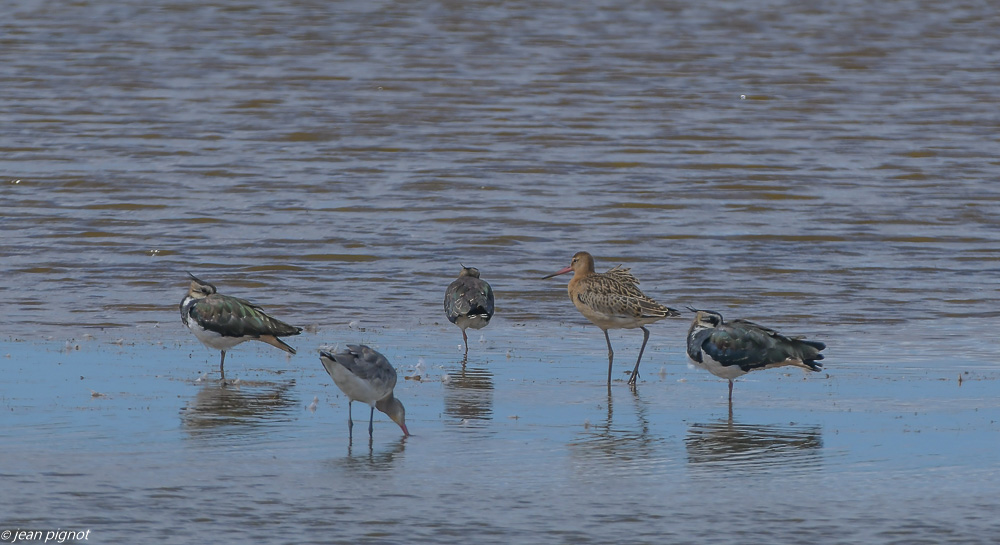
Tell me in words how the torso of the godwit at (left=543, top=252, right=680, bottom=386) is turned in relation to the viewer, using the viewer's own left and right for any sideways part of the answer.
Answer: facing to the left of the viewer

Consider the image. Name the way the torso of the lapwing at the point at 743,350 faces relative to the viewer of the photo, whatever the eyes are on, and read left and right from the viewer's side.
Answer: facing to the left of the viewer

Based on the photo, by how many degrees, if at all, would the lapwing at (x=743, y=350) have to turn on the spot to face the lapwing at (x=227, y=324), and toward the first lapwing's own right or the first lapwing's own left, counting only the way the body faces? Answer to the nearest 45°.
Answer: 0° — it already faces it

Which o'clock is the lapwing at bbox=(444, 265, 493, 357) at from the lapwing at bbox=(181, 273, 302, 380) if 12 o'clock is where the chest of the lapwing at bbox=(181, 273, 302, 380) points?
the lapwing at bbox=(444, 265, 493, 357) is roughly at 5 o'clock from the lapwing at bbox=(181, 273, 302, 380).

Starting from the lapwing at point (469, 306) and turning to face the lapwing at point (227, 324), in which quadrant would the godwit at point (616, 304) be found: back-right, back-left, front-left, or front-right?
back-left

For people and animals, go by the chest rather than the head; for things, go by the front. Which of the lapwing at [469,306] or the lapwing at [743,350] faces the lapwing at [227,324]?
the lapwing at [743,350]

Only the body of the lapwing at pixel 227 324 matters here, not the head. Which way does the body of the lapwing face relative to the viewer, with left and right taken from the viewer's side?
facing to the left of the viewer

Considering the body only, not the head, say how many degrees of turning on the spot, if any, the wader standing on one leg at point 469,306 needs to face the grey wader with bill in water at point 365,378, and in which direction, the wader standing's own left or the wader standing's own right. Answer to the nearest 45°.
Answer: approximately 180°

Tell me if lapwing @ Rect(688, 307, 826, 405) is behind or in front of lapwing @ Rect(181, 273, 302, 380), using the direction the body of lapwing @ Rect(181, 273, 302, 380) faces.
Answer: behind

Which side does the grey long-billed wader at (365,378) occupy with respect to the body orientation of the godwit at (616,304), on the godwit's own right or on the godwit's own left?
on the godwit's own left

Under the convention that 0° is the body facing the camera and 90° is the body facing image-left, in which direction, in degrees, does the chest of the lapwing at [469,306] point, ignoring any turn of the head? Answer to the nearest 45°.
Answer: approximately 180°
